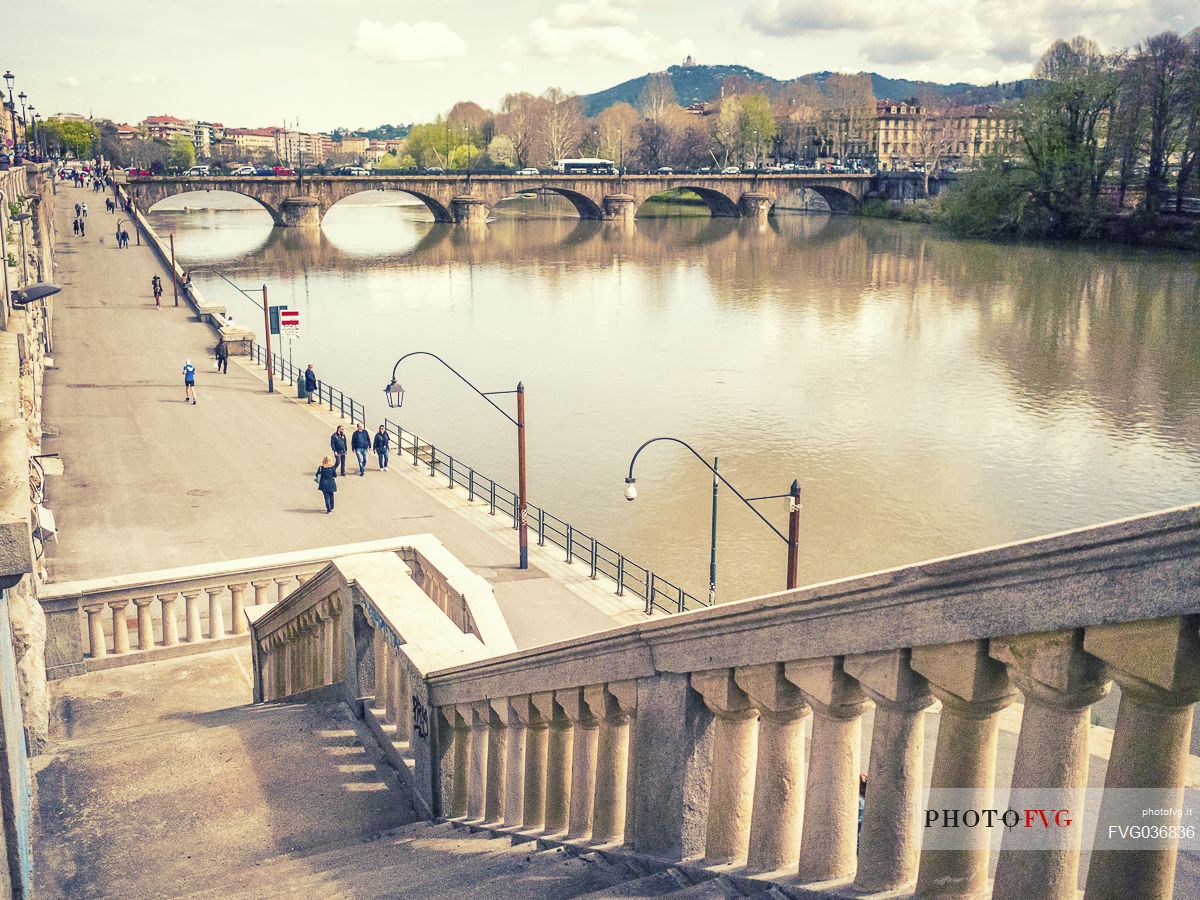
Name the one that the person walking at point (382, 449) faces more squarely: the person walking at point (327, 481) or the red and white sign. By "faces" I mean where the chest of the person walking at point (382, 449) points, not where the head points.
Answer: the person walking

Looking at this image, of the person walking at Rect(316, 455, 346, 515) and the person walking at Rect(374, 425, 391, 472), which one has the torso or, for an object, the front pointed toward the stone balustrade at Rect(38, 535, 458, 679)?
the person walking at Rect(374, 425, 391, 472)

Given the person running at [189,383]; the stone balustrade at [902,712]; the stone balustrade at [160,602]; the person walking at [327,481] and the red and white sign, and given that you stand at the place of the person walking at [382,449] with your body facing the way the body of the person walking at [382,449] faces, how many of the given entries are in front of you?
3

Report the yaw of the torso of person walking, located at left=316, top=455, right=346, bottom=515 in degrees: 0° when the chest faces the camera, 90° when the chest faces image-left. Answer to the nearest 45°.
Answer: approximately 180°

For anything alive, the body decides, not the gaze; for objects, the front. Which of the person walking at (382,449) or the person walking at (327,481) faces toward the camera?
the person walking at (382,449)

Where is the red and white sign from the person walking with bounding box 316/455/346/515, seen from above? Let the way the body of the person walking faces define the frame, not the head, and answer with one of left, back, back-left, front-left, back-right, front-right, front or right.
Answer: front

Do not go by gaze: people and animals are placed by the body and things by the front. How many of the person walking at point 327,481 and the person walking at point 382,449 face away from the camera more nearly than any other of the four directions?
1

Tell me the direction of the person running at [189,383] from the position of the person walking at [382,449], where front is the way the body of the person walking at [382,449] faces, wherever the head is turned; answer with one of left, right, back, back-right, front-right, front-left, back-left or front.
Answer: back-right

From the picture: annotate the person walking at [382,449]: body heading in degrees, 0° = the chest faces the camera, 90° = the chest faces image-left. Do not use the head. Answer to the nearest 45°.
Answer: approximately 0°

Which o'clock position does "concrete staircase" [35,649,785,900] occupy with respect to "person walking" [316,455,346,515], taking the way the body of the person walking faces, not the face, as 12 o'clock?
The concrete staircase is roughly at 6 o'clock from the person walking.

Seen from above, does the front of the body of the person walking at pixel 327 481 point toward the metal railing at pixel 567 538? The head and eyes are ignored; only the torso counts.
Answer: no

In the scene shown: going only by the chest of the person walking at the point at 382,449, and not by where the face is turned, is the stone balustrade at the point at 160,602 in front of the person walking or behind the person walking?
in front

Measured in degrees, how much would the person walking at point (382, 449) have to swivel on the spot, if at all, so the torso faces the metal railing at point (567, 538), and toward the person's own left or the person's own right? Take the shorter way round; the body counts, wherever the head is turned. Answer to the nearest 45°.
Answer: approximately 45° to the person's own left

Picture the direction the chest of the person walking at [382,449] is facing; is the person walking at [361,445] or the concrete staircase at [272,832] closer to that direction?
the concrete staircase

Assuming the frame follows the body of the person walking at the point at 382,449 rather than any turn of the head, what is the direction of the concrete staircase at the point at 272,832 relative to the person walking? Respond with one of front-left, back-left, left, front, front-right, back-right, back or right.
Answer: front

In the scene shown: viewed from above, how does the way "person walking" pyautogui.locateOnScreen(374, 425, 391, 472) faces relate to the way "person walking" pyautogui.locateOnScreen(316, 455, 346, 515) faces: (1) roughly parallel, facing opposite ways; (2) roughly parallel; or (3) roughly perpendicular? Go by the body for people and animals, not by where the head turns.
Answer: roughly parallel, facing opposite ways

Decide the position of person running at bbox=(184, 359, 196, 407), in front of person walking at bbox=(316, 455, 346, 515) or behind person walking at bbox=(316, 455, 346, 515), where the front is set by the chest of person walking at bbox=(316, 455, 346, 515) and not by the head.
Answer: in front
